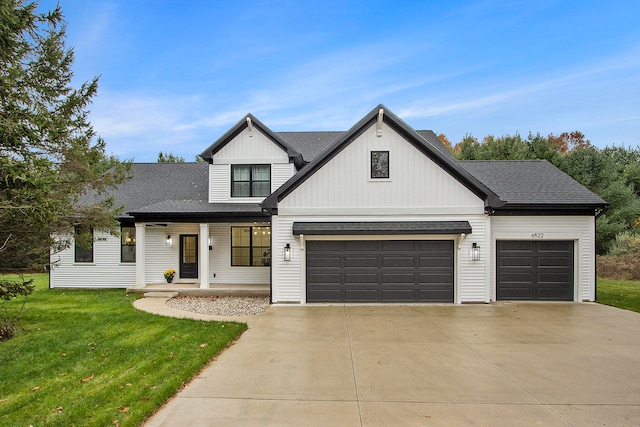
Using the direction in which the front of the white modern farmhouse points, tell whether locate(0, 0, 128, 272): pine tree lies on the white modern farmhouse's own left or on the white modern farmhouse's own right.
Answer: on the white modern farmhouse's own right

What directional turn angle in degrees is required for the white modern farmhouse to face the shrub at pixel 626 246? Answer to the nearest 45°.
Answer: approximately 135° to its left

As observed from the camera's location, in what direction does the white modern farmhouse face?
facing the viewer

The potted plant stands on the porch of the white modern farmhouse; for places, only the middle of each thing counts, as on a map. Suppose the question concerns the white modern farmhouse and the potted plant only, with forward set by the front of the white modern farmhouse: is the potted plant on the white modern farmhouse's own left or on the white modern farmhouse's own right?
on the white modern farmhouse's own right

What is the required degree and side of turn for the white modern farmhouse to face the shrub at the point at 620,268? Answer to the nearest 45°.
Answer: approximately 135° to its left
